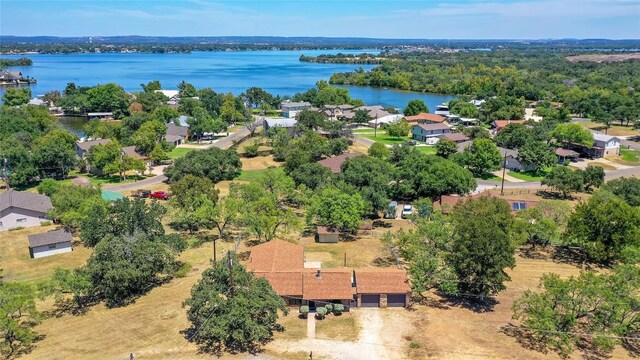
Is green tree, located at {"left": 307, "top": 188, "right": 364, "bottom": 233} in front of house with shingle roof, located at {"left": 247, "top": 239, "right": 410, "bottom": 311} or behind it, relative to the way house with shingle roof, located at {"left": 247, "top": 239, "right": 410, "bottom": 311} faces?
behind

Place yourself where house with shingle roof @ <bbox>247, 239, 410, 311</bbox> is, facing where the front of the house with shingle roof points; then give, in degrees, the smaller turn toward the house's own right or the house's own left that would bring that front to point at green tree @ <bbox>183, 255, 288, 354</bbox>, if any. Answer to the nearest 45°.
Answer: approximately 45° to the house's own right

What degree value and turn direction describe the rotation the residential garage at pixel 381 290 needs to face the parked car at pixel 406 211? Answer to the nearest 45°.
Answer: approximately 180°

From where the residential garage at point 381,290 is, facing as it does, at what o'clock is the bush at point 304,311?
The bush is roughly at 2 o'clock from the residential garage.

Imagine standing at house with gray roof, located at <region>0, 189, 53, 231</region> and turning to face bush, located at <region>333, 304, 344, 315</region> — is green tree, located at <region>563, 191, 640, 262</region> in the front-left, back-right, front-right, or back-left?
front-left

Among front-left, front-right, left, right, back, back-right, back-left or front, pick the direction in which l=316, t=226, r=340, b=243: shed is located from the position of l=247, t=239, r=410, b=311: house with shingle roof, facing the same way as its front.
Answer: back

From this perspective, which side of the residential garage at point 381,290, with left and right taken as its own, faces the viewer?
front

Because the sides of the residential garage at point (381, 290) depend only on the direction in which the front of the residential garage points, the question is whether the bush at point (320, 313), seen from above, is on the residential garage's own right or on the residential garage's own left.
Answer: on the residential garage's own right

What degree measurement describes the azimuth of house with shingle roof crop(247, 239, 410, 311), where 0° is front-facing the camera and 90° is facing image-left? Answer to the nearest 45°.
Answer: approximately 0°

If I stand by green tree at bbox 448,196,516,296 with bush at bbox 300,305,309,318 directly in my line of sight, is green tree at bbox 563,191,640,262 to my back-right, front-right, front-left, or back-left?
back-right

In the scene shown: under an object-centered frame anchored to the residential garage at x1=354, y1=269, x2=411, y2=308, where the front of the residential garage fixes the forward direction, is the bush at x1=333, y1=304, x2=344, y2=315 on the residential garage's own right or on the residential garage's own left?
on the residential garage's own right

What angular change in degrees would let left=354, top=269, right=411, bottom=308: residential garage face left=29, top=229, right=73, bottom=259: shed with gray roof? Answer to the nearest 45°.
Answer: approximately 90° to its right
